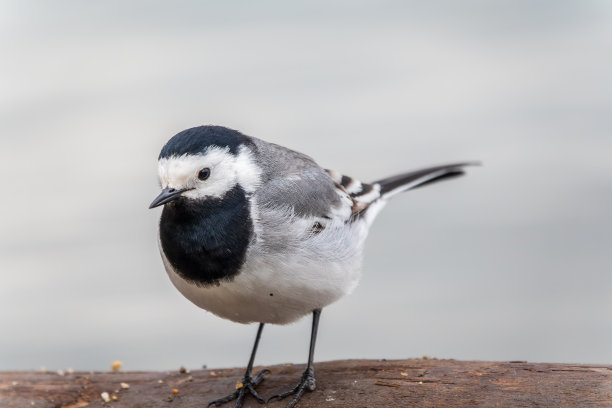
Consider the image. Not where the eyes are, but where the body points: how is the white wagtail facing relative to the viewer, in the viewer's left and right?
facing the viewer and to the left of the viewer
